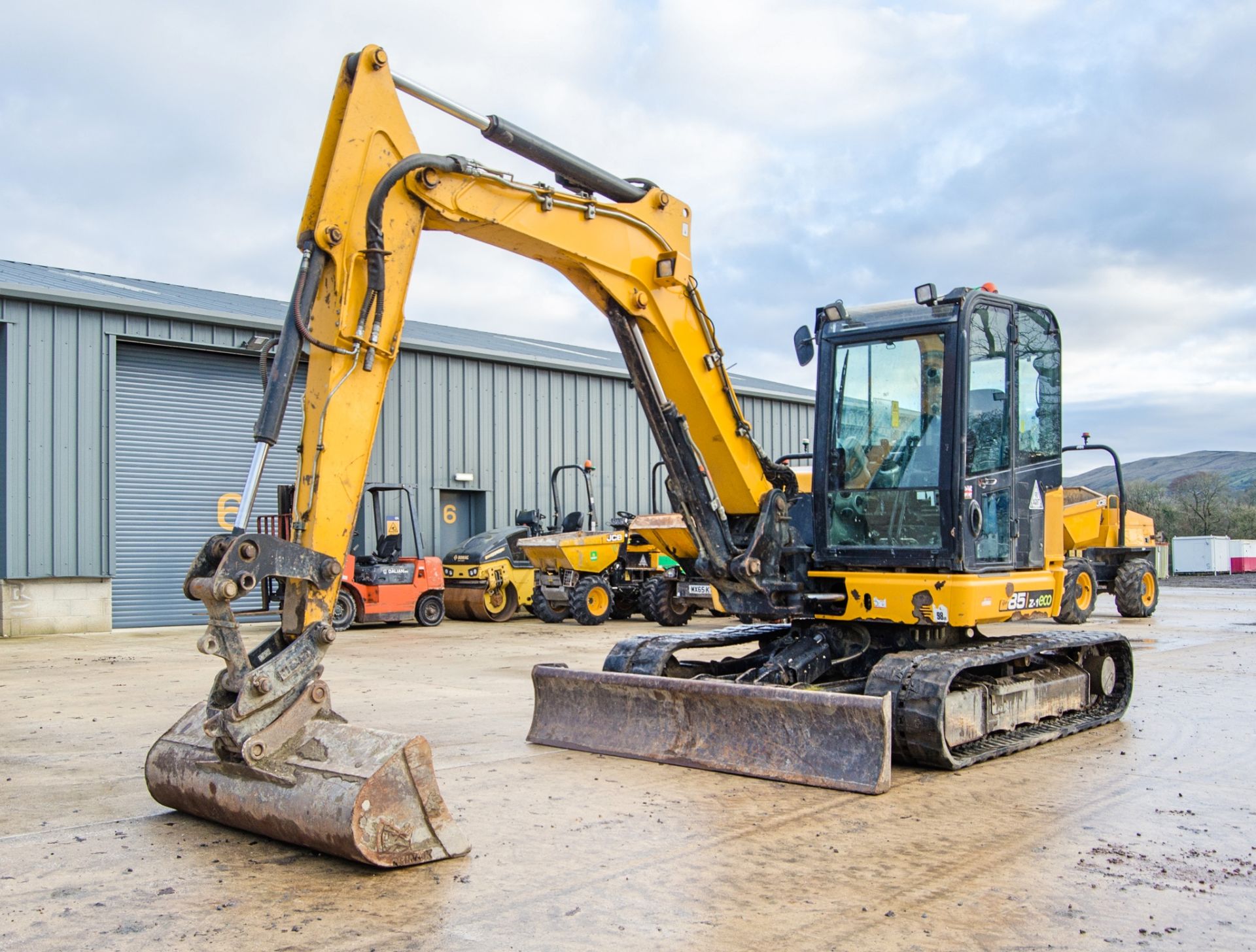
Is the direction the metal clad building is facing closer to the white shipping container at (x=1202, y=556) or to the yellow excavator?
the yellow excavator

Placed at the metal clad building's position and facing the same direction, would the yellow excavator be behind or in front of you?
in front

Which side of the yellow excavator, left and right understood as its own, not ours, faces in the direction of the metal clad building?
right

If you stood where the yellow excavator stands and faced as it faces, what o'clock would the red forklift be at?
The red forklift is roughly at 4 o'clock from the yellow excavator.

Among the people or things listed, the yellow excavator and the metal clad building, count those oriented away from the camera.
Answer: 0

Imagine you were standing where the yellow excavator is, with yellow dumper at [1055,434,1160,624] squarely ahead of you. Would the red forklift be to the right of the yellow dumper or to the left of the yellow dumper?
left

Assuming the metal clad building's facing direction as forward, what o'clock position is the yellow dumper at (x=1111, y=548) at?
The yellow dumper is roughly at 11 o'clock from the metal clad building.

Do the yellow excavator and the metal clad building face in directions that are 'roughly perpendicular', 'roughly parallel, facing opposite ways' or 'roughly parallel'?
roughly perpendicular

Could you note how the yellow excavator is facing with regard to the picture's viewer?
facing the viewer and to the left of the viewer

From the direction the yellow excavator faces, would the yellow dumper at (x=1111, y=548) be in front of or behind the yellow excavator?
behind

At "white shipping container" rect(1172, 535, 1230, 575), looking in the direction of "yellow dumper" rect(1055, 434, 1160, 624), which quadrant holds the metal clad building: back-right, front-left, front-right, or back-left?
front-right

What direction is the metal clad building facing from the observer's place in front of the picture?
facing the viewer and to the right of the viewer

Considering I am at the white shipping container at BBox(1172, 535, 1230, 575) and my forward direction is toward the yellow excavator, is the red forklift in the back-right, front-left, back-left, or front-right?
front-right

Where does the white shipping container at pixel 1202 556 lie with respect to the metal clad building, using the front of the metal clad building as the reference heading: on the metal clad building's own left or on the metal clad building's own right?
on the metal clad building's own left
